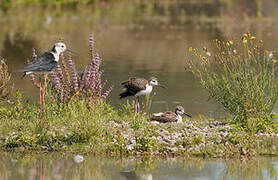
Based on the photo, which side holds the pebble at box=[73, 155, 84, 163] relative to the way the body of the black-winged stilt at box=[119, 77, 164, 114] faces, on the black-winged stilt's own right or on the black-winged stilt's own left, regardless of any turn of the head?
on the black-winged stilt's own right

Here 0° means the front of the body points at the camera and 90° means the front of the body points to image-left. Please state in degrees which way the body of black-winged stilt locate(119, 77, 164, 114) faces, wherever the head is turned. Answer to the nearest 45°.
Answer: approximately 270°
